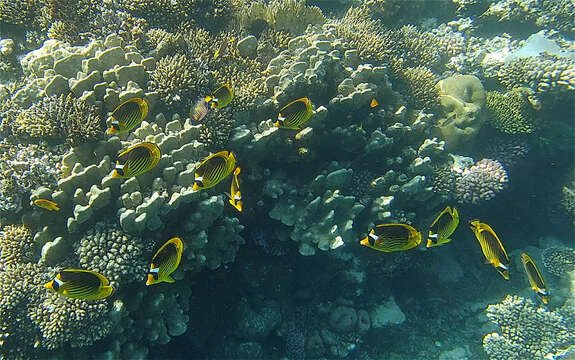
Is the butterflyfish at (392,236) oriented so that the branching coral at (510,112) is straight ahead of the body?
no

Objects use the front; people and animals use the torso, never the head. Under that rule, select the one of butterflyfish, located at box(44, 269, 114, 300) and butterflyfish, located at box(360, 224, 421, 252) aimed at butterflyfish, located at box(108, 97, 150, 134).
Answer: butterflyfish, located at box(360, 224, 421, 252)

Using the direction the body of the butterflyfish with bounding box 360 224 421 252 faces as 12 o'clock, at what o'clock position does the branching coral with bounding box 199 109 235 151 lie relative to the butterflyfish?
The branching coral is roughly at 1 o'clock from the butterflyfish.

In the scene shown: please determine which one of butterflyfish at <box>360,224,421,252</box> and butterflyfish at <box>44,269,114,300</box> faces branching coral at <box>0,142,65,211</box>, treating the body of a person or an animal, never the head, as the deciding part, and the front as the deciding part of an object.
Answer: butterflyfish at <box>360,224,421,252</box>

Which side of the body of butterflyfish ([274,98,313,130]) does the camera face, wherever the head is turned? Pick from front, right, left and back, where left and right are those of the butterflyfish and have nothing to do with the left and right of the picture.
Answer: left

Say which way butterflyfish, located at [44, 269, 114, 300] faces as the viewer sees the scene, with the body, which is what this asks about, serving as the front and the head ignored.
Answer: to the viewer's left

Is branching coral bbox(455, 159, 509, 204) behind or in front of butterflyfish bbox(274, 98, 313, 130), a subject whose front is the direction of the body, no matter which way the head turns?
behind

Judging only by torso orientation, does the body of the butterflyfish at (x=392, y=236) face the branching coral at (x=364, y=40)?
no

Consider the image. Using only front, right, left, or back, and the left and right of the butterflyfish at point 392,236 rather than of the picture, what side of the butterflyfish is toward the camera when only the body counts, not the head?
left

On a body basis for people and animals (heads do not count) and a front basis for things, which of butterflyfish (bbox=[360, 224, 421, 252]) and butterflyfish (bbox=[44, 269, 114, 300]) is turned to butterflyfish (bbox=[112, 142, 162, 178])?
butterflyfish (bbox=[360, 224, 421, 252])

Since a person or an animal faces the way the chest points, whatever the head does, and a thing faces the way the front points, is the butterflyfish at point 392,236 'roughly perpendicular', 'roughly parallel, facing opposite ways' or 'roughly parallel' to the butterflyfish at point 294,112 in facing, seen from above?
roughly parallel

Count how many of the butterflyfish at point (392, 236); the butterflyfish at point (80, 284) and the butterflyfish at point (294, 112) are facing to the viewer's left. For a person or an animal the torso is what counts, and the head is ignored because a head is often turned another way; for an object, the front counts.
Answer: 3

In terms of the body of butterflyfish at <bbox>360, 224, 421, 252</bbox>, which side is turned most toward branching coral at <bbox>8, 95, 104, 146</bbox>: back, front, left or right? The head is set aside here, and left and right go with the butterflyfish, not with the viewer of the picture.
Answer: front

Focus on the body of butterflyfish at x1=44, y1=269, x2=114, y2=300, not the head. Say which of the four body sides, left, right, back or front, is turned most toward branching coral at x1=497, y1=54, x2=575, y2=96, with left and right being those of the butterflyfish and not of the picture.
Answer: back

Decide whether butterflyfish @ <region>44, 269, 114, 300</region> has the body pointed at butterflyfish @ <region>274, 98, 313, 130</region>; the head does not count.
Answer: no

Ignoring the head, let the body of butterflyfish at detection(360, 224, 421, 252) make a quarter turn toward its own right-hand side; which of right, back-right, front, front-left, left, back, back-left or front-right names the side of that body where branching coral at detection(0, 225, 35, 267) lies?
left

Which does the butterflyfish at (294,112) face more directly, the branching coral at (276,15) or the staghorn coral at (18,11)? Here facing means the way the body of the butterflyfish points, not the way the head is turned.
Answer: the staghorn coral

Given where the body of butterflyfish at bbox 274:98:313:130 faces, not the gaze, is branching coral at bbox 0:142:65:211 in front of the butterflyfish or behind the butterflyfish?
in front
